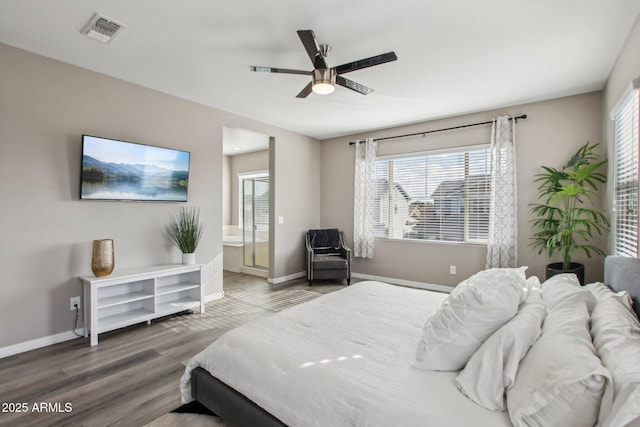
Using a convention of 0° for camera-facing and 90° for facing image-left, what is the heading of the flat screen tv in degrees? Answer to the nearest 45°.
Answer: approximately 315°

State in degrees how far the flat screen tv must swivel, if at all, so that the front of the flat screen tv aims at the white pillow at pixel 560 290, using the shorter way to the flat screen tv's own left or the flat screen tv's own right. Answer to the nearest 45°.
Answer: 0° — it already faces it

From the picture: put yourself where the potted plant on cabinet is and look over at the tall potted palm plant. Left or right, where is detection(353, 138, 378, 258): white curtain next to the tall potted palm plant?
left

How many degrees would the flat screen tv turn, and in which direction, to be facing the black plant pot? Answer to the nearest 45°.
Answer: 0° — it already faces it

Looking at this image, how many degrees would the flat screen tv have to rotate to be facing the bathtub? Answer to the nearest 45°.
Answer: approximately 90° to its left

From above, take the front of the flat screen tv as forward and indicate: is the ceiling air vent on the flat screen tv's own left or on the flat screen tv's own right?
on the flat screen tv's own right

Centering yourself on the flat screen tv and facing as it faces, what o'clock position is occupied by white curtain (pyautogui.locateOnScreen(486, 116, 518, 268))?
The white curtain is roughly at 11 o'clock from the flat screen tv.
